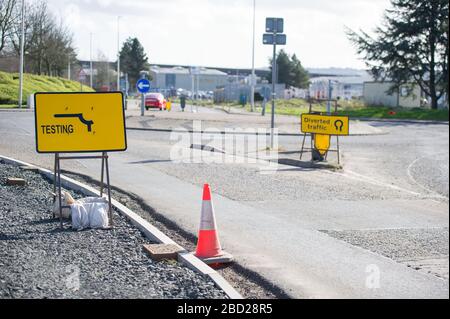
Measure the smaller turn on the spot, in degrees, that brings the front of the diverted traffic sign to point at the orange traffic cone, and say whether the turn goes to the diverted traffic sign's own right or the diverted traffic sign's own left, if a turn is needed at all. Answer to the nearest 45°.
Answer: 0° — it already faces it

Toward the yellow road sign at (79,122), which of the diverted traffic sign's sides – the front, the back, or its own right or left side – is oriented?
front

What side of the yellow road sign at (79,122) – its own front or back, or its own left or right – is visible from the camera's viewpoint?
front

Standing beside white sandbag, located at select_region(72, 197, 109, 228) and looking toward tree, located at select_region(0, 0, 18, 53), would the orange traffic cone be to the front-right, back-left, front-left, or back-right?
back-right

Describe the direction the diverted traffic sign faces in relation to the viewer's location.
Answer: facing the viewer

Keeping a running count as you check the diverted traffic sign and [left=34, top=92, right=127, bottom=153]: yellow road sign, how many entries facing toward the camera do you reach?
2

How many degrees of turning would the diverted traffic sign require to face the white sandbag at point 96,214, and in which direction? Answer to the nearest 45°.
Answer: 0° — it already faces it

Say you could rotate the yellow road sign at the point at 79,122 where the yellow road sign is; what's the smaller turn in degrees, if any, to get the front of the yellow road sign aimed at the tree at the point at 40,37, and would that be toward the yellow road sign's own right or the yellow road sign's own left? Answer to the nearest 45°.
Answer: approximately 180°

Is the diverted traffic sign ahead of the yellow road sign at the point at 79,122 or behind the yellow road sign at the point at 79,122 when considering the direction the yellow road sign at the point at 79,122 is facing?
behind

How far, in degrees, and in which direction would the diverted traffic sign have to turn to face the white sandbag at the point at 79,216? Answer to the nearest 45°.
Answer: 0° — it already faces it

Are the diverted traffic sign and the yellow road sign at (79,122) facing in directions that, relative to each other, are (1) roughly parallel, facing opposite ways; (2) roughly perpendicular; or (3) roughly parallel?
roughly parallel

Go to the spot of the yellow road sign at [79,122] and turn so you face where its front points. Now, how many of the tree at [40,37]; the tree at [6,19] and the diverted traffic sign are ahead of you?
0

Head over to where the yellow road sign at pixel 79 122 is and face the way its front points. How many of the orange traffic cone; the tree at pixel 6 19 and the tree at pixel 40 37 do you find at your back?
2

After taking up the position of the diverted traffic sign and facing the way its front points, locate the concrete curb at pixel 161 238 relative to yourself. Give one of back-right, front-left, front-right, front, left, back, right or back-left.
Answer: front

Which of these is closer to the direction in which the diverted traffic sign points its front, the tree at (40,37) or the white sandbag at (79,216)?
the white sandbag
